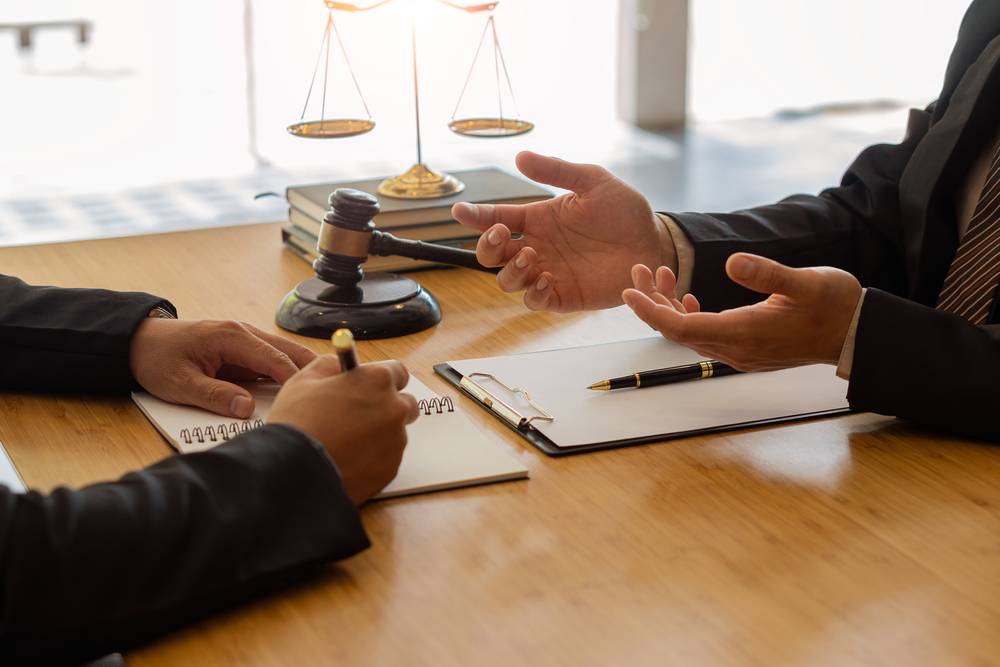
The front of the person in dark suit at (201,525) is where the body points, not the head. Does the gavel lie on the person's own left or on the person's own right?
on the person's own left

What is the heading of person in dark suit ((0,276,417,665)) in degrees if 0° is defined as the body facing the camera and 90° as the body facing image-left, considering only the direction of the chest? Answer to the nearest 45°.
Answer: approximately 270°

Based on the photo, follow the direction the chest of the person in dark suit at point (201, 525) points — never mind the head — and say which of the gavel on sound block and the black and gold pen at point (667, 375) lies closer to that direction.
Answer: the black and gold pen

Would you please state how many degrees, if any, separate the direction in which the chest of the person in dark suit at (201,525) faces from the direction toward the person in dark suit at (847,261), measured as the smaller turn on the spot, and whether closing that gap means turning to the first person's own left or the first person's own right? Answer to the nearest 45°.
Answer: approximately 45° to the first person's own left

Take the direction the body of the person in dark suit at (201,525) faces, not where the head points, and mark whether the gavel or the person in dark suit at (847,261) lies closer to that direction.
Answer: the person in dark suit
